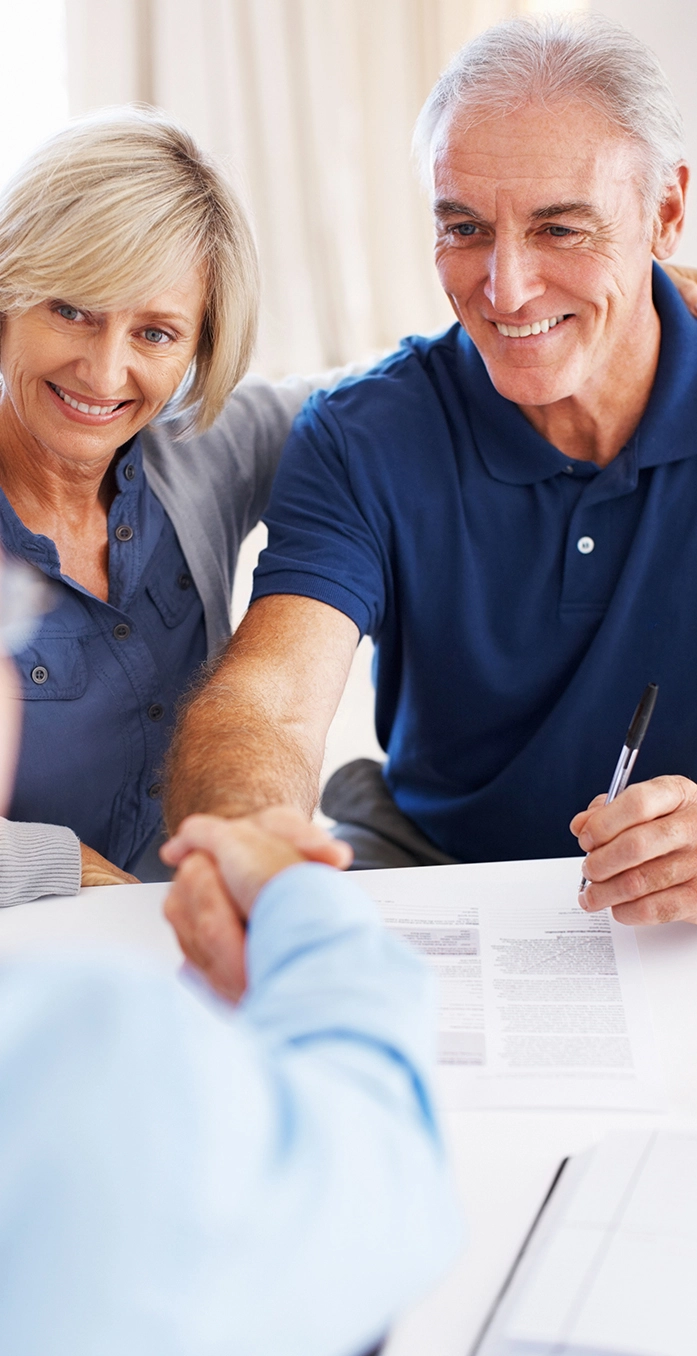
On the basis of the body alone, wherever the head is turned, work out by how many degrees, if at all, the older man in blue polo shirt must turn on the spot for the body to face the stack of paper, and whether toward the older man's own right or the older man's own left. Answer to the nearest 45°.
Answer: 0° — they already face it

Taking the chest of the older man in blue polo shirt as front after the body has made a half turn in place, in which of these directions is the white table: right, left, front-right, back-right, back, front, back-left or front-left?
back

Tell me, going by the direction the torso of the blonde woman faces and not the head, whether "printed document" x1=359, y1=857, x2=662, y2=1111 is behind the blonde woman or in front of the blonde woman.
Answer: in front

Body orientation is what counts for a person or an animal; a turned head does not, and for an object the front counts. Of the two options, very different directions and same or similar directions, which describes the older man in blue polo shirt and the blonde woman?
same or similar directions

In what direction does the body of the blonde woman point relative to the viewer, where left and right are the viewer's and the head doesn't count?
facing the viewer

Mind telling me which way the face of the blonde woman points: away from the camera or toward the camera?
toward the camera

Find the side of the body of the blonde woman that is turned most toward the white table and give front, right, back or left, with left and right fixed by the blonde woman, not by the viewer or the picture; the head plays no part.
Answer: front

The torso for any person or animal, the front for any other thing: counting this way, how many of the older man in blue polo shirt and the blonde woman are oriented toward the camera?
2

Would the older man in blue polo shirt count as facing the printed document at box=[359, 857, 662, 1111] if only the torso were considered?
yes

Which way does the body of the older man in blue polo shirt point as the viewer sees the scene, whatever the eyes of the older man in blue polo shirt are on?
toward the camera
